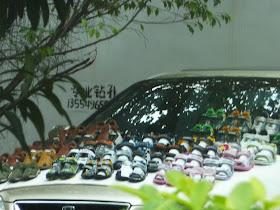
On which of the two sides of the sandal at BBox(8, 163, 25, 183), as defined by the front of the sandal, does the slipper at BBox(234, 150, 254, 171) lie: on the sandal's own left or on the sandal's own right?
on the sandal's own left

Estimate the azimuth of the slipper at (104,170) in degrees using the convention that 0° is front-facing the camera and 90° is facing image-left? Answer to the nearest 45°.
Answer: approximately 45°

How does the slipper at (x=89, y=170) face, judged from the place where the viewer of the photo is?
facing the viewer and to the left of the viewer

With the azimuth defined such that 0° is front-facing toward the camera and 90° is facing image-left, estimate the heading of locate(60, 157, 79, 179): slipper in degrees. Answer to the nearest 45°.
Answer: approximately 45°

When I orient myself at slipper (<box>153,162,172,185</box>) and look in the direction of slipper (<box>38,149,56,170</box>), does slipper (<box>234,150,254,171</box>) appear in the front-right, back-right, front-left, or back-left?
back-right

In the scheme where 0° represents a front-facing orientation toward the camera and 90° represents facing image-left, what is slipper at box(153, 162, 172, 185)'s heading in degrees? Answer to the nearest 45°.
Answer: approximately 0°

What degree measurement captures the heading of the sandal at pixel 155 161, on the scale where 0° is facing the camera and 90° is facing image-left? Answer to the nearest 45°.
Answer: approximately 45°

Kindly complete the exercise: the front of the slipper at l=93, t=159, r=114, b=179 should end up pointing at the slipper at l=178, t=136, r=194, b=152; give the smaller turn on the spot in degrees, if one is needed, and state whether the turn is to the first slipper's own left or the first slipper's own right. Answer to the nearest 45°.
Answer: approximately 180°

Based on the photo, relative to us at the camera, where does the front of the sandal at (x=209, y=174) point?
facing the viewer

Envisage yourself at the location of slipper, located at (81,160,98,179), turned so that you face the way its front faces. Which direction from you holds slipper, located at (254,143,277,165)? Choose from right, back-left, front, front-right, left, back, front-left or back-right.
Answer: back-left

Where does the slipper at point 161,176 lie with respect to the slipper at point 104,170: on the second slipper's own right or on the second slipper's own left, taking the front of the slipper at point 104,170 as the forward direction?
on the second slipper's own left

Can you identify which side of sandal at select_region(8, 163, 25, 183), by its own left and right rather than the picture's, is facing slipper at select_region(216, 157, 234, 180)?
left

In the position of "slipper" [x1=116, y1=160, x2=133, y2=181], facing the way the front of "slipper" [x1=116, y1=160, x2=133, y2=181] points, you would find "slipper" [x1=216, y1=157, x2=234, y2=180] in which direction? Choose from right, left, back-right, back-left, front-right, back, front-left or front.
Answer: back-left
